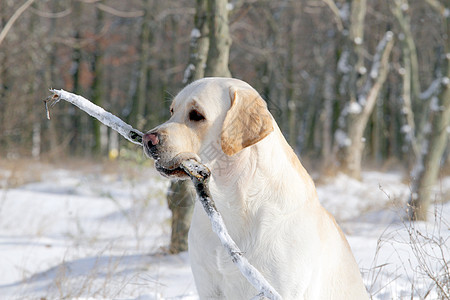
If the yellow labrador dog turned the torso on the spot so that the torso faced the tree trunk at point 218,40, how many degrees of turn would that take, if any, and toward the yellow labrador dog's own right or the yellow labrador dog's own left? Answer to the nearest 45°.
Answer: approximately 135° to the yellow labrador dog's own right

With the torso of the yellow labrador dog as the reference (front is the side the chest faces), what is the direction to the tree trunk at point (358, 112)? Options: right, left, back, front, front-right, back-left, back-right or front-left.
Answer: back-right

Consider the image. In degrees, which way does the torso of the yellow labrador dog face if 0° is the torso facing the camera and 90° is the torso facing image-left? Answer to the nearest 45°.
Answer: approximately 45°

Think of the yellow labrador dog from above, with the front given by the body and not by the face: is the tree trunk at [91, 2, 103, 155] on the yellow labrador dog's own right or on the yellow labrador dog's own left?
on the yellow labrador dog's own right
